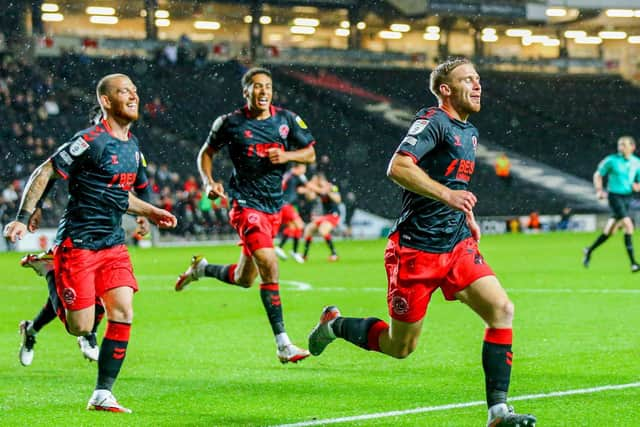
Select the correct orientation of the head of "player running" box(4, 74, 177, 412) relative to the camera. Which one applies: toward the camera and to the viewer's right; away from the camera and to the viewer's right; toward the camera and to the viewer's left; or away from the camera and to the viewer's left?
toward the camera and to the viewer's right

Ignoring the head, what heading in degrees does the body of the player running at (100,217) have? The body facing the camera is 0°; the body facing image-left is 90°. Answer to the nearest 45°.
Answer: approximately 315°

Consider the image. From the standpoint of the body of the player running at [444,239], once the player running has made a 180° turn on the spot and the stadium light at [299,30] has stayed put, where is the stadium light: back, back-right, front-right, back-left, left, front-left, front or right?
front-right

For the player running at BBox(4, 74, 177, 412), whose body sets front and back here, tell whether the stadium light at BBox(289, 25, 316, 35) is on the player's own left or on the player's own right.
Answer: on the player's own left

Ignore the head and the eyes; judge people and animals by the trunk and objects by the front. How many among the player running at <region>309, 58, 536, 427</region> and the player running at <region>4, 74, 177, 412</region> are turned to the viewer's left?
0

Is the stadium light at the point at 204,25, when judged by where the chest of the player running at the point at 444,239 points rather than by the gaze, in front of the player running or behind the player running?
behind

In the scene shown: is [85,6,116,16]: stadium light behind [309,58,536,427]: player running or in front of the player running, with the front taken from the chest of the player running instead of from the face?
behind

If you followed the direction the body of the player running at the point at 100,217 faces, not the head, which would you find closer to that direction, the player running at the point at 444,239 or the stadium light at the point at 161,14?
the player running

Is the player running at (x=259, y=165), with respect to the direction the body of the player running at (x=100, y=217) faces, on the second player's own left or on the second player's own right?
on the second player's own left

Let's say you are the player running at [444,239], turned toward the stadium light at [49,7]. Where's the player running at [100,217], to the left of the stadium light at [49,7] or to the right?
left

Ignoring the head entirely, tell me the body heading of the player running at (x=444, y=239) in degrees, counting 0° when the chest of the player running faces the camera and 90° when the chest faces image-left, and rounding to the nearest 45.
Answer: approximately 315°

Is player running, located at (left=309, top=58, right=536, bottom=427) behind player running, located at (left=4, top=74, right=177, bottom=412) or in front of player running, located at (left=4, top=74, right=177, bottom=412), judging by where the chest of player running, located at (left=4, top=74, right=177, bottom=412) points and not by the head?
in front

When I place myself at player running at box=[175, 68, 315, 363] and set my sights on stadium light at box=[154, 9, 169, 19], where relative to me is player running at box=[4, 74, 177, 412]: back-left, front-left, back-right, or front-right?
back-left

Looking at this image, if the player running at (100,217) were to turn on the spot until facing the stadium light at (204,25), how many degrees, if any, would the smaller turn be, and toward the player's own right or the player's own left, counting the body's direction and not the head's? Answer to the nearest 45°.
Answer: approximately 135° to the player's own left
